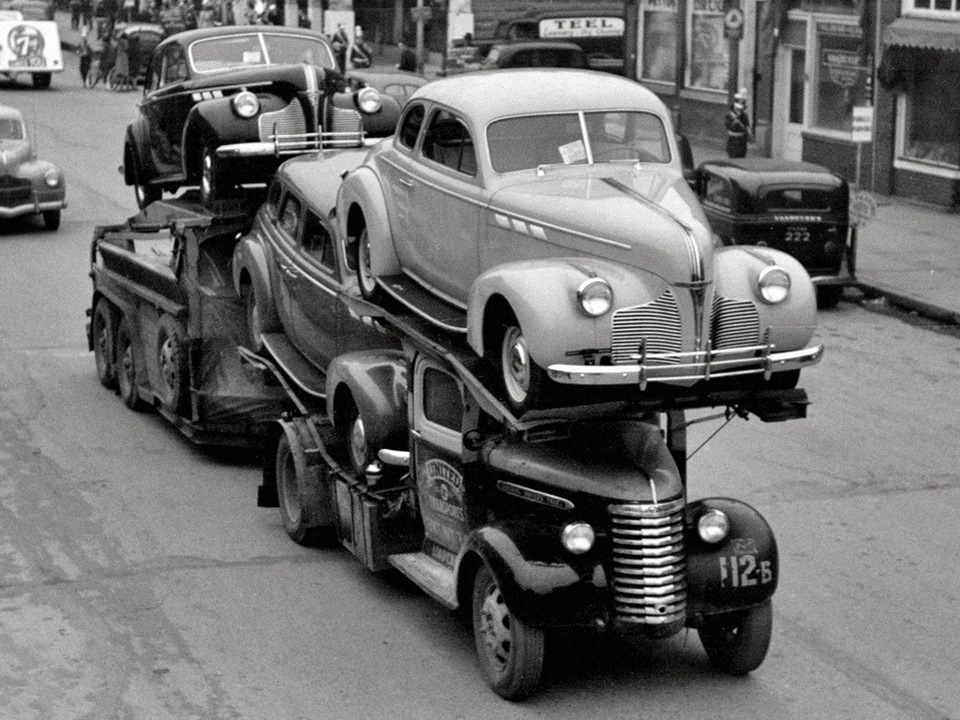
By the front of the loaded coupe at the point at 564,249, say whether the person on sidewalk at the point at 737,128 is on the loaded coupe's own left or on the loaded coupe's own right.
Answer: on the loaded coupe's own left

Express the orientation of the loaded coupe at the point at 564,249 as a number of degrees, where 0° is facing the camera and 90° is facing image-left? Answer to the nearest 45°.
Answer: approximately 315°

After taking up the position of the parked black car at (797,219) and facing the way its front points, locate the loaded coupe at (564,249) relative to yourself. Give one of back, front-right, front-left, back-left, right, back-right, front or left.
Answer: back-left

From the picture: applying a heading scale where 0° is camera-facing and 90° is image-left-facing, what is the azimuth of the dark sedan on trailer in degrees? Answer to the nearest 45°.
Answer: approximately 315°

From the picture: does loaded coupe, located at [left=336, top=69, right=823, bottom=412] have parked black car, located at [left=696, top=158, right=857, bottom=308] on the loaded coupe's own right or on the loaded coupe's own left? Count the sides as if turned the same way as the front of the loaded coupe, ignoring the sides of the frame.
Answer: on the loaded coupe's own left

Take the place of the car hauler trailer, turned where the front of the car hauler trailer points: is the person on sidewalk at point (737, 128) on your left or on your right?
on your left
